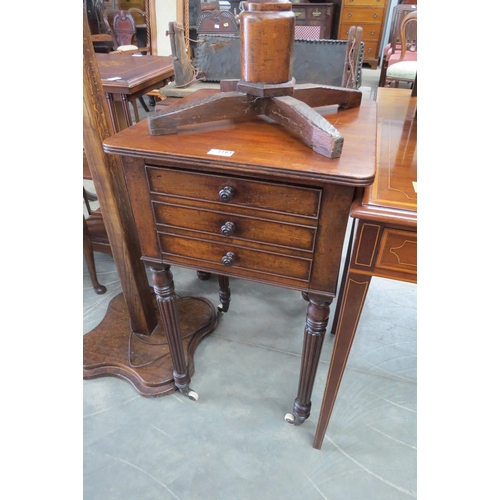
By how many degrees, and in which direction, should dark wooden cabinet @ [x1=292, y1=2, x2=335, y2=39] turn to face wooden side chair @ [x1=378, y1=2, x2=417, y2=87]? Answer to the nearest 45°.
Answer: approximately 45° to its left

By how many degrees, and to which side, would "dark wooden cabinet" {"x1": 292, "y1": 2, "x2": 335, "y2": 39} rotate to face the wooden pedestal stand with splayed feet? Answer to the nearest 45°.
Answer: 0° — it already faces it

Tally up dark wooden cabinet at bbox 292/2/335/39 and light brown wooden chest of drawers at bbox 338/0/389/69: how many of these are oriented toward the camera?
2

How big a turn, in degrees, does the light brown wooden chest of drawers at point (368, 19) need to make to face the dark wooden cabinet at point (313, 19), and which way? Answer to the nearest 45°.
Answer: approximately 90° to its right

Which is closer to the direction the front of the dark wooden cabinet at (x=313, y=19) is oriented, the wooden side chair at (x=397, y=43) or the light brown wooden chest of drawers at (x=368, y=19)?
the wooden side chair

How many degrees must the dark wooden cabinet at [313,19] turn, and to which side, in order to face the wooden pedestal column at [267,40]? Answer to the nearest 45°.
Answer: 0° — it already faces it
